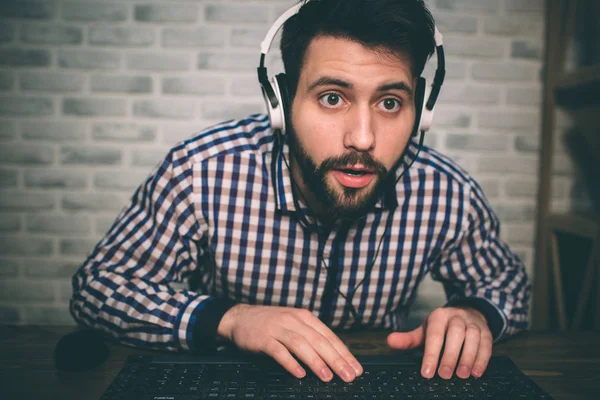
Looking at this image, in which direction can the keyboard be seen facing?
away from the camera
